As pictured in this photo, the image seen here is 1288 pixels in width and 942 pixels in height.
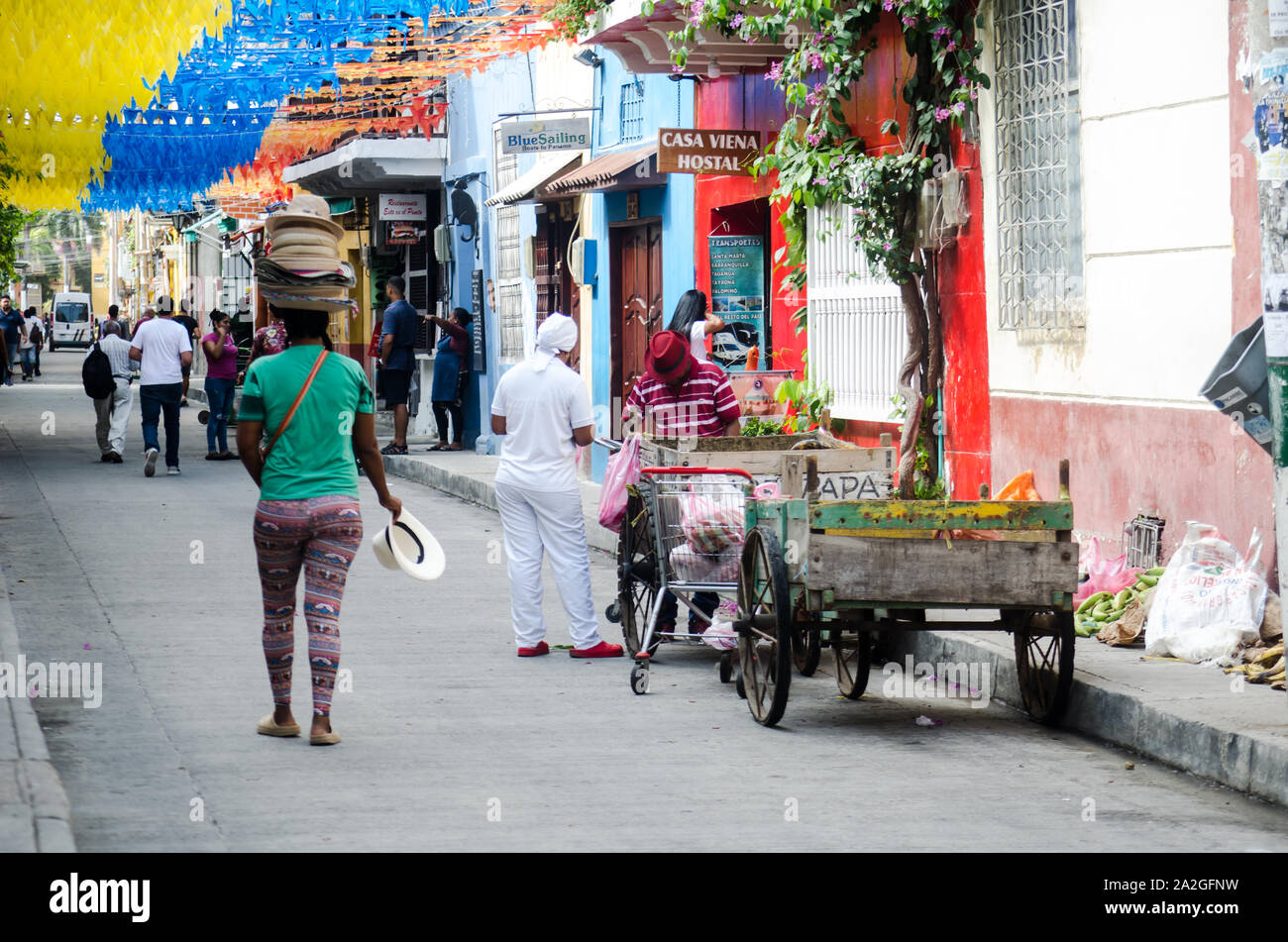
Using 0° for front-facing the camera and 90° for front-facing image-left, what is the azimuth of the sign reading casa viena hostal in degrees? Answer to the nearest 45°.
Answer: approximately 0°

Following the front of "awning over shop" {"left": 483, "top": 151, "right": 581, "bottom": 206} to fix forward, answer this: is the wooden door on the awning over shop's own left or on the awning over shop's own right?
on the awning over shop's own left

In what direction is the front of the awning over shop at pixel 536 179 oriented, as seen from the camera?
facing the viewer and to the left of the viewer

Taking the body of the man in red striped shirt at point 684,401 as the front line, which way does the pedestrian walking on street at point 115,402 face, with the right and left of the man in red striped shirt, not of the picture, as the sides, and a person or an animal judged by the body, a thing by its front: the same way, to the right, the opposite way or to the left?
the opposite way

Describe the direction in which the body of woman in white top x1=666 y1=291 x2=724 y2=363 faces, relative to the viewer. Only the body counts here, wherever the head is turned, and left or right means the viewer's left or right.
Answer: facing to the right of the viewer

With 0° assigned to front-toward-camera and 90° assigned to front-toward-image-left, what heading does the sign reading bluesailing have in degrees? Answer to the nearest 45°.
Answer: approximately 0°

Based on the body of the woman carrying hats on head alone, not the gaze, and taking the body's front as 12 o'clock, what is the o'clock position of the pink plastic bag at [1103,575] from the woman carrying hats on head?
The pink plastic bag is roughly at 2 o'clock from the woman carrying hats on head.

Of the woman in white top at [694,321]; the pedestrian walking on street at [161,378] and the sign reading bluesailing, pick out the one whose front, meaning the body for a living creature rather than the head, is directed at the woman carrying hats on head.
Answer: the sign reading bluesailing

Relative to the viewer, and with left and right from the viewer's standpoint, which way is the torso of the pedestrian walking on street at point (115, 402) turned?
facing away from the viewer

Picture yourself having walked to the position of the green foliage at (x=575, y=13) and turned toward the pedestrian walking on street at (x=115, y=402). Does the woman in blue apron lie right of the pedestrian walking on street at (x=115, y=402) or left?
right

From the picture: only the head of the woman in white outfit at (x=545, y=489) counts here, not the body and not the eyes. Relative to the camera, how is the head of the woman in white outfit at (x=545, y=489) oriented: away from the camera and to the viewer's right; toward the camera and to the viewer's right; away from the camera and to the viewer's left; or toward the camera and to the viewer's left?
away from the camera and to the viewer's right

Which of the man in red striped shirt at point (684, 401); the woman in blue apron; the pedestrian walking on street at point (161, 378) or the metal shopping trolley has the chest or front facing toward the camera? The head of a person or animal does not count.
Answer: the man in red striped shirt

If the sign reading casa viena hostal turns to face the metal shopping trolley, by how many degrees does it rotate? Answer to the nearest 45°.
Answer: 0° — it already faces it

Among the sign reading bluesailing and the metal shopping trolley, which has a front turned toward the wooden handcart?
the sign reading bluesailing

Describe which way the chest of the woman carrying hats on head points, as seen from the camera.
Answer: away from the camera

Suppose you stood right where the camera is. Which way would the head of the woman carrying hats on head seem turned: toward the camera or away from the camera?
away from the camera
